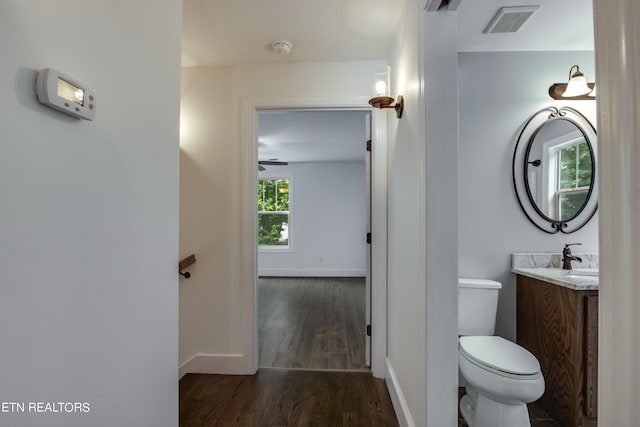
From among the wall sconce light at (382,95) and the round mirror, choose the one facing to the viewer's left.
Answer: the wall sconce light

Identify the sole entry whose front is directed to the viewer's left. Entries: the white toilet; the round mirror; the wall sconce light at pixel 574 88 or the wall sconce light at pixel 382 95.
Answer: the wall sconce light at pixel 382 95

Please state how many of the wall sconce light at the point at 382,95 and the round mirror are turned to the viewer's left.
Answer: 1

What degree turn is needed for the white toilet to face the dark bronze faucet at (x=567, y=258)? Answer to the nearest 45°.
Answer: approximately 90° to its left

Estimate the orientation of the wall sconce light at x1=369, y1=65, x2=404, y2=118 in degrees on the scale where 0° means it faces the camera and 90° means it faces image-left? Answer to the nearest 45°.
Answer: approximately 90°

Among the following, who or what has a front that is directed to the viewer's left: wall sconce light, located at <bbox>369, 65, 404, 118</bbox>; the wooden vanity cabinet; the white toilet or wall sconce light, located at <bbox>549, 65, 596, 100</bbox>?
wall sconce light, located at <bbox>369, 65, 404, 118</bbox>

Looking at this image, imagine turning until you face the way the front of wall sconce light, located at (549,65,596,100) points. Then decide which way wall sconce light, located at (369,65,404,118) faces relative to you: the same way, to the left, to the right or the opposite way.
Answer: to the right

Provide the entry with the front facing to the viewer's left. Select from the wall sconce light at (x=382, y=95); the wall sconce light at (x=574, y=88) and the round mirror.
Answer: the wall sconce light at (x=382, y=95)

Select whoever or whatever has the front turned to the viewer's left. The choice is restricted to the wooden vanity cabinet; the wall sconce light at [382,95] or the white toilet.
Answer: the wall sconce light

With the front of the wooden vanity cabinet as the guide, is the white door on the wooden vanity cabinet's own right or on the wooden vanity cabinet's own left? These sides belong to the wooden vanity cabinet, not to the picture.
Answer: on the wooden vanity cabinet's own right

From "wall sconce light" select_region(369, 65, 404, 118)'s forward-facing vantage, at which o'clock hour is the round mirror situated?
The round mirror is roughly at 5 o'clock from the wall sconce light.
